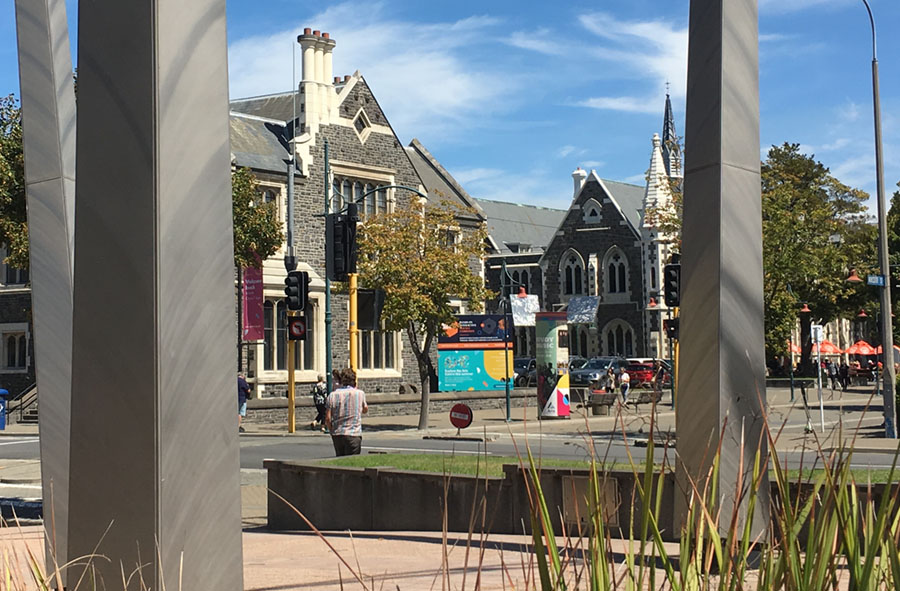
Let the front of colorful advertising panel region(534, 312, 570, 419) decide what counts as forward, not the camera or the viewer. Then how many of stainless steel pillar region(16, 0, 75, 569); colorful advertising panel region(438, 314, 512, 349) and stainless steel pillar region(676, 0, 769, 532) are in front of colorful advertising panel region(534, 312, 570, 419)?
2

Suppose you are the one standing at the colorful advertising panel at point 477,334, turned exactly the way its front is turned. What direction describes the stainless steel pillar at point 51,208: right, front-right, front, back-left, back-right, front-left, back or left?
front

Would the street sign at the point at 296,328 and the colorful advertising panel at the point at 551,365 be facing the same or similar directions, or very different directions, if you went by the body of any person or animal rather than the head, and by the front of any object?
same or similar directions

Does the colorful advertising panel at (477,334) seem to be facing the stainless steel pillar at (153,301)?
yes

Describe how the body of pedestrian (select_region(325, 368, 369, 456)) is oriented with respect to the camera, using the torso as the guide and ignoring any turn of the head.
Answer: away from the camera

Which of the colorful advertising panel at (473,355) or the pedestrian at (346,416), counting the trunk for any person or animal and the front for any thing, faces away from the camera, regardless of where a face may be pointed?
the pedestrian

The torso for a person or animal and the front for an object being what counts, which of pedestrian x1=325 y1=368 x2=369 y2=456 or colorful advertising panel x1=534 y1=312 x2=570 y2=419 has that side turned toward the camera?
the colorful advertising panel

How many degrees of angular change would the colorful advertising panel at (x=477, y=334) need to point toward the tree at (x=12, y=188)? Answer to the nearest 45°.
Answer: approximately 45° to its right

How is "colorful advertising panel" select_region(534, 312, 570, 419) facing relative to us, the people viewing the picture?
facing the viewer

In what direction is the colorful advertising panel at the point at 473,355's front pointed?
toward the camera

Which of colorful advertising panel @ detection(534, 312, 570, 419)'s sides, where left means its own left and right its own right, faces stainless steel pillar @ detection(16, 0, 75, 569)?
front

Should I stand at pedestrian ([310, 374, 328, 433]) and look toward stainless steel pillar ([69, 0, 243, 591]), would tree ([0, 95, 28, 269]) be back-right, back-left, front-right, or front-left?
back-right

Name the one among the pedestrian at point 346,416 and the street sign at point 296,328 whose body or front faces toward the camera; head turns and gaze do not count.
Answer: the street sign

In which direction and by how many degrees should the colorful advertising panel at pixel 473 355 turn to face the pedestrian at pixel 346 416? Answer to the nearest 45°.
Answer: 0° — it already faces them

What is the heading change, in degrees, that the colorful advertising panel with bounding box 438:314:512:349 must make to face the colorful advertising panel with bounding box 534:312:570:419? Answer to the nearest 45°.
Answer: approximately 45° to its left
